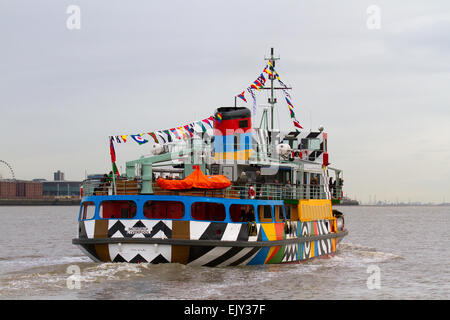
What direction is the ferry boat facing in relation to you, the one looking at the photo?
facing away from the viewer and to the right of the viewer
